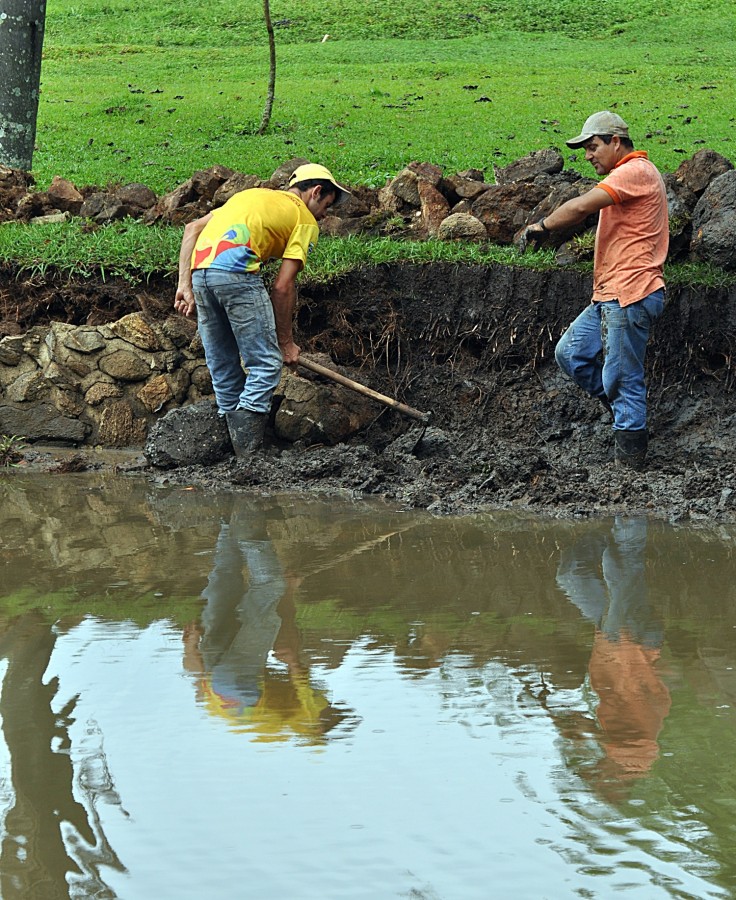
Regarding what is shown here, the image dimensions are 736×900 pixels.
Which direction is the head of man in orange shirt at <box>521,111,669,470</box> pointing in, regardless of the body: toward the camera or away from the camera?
toward the camera

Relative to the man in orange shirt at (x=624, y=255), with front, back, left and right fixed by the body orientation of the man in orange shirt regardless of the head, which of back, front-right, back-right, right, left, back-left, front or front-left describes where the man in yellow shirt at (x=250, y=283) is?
front

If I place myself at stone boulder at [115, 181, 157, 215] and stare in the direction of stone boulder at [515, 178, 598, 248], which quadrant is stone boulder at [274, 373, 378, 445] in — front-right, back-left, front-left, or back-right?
front-right

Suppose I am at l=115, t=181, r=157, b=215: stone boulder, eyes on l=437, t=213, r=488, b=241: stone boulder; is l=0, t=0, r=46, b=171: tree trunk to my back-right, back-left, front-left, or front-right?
back-left

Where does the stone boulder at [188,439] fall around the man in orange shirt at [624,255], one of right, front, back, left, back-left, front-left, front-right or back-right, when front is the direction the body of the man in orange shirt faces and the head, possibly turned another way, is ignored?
front

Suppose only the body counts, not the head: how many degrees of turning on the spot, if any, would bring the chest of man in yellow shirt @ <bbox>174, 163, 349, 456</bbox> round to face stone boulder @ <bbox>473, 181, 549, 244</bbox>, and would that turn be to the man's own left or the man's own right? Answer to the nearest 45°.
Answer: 0° — they already face it

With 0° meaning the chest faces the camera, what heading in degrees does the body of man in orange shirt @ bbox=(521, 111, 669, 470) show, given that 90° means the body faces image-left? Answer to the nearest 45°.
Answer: approximately 90°

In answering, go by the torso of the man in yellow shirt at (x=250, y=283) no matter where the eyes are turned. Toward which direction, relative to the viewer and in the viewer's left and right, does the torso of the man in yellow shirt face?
facing away from the viewer and to the right of the viewer

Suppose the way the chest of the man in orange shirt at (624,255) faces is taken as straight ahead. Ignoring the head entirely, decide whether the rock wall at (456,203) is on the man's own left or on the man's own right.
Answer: on the man's own right

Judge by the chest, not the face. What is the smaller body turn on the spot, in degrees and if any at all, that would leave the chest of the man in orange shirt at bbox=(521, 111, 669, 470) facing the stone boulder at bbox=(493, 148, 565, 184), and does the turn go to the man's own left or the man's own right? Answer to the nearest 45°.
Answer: approximately 90° to the man's own right

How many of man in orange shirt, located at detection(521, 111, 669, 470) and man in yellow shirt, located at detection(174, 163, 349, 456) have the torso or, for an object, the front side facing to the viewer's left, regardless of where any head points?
1

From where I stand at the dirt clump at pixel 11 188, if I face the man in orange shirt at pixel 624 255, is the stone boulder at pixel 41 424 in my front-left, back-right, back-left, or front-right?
front-right

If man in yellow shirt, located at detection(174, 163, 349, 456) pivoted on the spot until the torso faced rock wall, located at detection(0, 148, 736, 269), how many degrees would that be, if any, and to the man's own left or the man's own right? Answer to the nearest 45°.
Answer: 0° — they already face it

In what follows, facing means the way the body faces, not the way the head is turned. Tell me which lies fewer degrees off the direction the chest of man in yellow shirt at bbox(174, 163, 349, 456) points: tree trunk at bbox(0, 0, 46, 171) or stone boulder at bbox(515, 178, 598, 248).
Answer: the stone boulder

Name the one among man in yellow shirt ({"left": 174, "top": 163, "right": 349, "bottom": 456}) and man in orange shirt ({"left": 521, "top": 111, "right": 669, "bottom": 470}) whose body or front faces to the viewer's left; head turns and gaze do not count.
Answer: the man in orange shirt

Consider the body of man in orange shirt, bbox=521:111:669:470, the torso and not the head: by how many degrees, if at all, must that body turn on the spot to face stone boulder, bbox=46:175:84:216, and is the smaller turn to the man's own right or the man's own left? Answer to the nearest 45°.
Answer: approximately 45° to the man's own right
